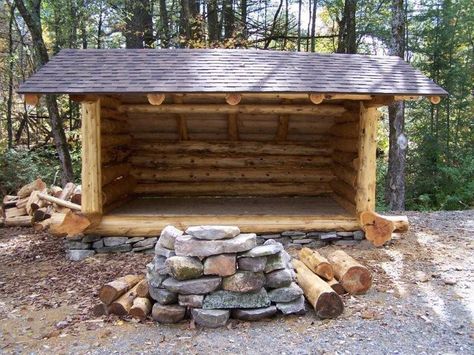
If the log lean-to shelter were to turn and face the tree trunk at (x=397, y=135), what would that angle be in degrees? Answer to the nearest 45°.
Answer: approximately 135° to its left

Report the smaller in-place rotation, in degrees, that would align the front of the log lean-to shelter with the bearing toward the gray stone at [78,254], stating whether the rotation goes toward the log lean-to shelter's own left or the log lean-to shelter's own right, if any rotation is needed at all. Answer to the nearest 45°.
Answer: approximately 45° to the log lean-to shelter's own right

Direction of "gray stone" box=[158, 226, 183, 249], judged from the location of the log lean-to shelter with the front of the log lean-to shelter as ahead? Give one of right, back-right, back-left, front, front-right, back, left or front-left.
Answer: front

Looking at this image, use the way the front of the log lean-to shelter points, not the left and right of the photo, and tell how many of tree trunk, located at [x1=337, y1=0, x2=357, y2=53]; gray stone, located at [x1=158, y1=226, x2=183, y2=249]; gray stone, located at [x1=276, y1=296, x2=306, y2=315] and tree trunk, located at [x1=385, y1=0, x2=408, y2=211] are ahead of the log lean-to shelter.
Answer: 2

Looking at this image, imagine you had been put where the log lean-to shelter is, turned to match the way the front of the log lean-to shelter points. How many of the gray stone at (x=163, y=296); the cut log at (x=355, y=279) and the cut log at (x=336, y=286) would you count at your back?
0

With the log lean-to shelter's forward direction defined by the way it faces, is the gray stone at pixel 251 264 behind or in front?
in front

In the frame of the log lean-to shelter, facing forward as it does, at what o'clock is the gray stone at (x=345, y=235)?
The gray stone is roughly at 10 o'clock from the log lean-to shelter.

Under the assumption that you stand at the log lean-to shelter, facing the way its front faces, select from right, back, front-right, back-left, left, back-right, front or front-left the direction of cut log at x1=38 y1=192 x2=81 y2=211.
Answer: right

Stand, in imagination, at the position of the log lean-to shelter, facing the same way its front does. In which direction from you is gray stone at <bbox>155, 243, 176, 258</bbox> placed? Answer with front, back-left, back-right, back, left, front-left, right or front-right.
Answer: front

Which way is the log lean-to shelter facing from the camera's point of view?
toward the camera

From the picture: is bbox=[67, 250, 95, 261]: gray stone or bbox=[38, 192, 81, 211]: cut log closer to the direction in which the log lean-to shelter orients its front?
the gray stone

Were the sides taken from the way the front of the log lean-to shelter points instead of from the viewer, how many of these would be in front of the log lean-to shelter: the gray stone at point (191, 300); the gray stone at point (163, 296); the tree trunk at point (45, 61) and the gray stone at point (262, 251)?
3

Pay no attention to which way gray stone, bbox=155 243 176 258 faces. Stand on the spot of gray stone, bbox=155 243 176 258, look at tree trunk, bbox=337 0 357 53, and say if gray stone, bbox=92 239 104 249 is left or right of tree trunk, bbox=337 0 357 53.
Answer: left

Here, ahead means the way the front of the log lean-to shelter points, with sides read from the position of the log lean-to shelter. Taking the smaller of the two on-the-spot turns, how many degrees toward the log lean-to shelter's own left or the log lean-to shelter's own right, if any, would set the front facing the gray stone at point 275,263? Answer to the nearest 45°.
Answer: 0° — it already faces it

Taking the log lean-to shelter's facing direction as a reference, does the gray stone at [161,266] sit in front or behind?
in front

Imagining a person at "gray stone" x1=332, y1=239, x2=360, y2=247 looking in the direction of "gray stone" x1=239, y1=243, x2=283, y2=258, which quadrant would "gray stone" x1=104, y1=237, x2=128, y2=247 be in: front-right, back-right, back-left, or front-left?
front-right

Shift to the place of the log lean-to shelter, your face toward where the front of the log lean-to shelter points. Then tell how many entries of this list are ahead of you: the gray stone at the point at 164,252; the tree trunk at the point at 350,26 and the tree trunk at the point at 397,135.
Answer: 1
